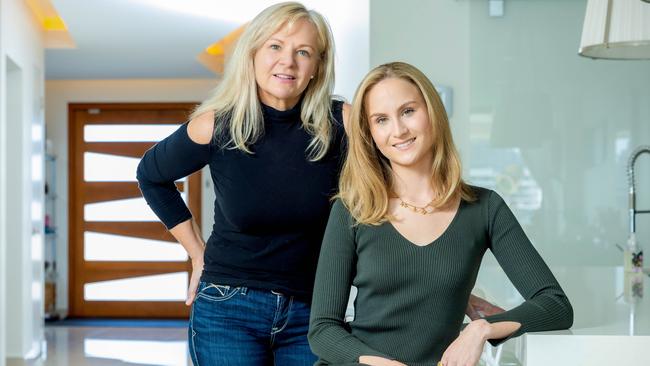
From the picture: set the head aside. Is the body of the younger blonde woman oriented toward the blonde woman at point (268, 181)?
no

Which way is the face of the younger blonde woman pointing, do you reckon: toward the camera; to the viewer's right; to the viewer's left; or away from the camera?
toward the camera

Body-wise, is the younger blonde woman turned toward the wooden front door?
no

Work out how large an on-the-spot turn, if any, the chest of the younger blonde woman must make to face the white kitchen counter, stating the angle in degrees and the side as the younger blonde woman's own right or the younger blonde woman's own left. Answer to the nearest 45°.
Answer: approximately 135° to the younger blonde woman's own left

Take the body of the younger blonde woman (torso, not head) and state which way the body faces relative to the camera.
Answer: toward the camera

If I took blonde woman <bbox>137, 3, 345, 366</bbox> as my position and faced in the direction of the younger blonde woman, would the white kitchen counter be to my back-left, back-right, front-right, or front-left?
front-left

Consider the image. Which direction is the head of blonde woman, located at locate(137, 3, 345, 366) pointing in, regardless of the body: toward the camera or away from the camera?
toward the camera
